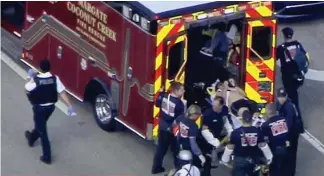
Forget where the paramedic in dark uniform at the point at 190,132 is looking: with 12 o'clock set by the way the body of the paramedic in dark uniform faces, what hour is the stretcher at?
The stretcher is roughly at 1 o'clock from the paramedic in dark uniform.

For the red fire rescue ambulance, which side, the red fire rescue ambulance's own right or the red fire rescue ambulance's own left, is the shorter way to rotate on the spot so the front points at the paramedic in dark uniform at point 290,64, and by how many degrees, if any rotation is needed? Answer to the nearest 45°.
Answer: approximately 135° to the red fire rescue ambulance's own right

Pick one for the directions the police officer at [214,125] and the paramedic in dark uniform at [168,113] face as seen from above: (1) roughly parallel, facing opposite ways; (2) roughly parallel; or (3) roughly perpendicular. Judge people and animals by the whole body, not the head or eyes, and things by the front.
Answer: roughly perpendicular

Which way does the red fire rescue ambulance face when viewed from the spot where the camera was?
facing away from the viewer and to the left of the viewer

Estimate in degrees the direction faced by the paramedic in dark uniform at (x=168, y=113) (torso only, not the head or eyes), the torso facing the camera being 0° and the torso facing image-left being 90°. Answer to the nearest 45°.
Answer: approximately 225°

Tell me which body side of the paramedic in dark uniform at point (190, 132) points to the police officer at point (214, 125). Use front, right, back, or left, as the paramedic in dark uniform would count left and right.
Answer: front

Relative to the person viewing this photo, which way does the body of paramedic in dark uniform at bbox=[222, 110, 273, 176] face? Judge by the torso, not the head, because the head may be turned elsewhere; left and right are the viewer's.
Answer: facing away from the viewer

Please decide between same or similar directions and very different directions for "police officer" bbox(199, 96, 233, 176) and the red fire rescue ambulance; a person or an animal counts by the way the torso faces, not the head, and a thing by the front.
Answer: very different directions
